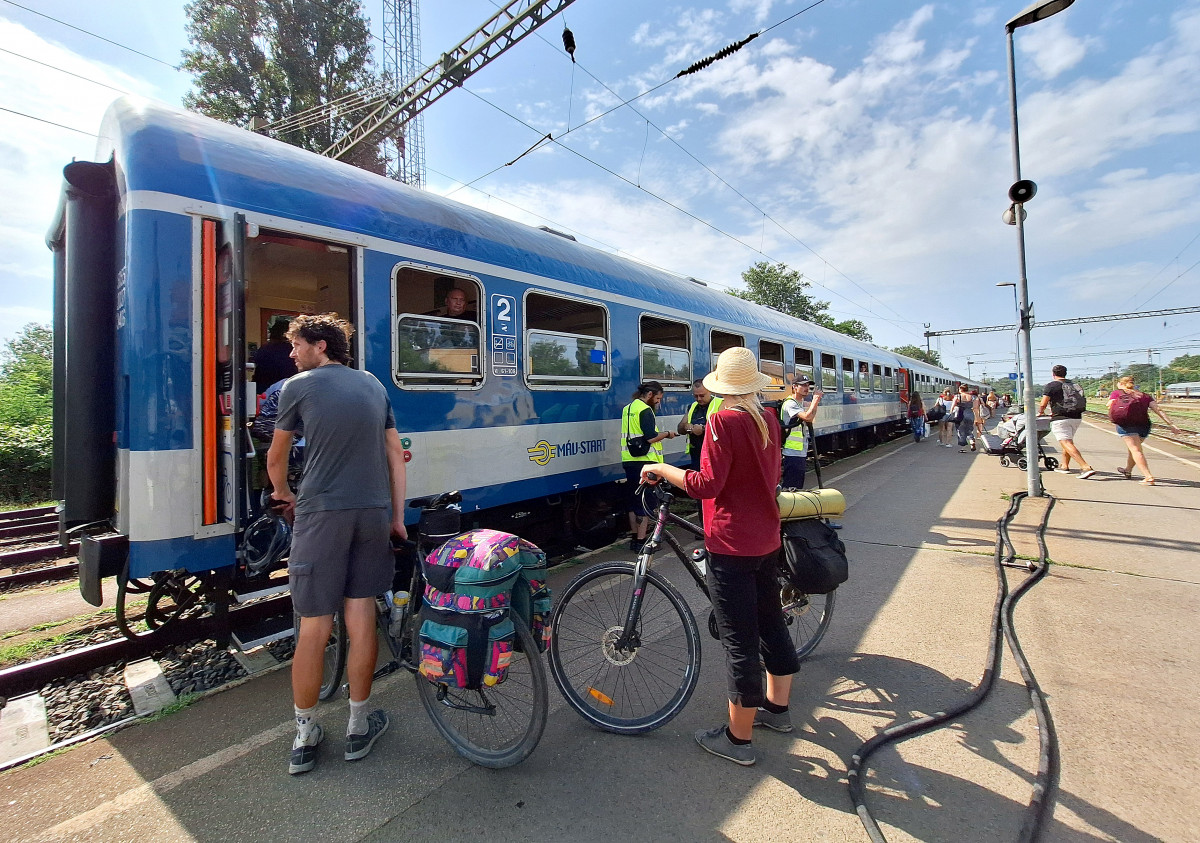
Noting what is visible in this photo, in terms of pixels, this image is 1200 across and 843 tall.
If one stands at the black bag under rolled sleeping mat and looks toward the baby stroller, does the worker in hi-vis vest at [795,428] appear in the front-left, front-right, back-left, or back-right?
front-left

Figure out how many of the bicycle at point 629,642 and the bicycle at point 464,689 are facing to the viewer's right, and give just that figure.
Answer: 0

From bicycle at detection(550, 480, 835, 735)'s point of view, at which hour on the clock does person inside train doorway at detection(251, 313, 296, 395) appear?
The person inside train doorway is roughly at 2 o'clock from the bicycle.

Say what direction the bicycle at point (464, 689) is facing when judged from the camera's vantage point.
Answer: facing away from the viewer and to the left of the viewer

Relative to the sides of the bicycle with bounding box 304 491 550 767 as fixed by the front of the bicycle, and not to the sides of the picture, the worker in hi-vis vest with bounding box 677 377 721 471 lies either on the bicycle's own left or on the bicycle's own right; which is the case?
on the bicycle's own right

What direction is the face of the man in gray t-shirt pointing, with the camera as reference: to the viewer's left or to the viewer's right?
to the viewer's left

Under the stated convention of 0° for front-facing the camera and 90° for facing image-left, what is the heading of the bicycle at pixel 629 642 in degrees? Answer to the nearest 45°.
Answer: approximately 45°

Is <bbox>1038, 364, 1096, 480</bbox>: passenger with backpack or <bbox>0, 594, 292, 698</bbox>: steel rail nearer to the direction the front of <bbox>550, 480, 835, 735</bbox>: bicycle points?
the steel rail

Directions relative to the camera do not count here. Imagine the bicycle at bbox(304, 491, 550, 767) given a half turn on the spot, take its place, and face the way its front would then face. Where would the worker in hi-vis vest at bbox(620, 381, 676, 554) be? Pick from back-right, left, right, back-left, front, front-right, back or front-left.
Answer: left

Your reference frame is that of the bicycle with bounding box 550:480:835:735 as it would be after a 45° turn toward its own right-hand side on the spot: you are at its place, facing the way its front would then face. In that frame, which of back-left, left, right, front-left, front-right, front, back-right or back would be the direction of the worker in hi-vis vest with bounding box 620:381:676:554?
right

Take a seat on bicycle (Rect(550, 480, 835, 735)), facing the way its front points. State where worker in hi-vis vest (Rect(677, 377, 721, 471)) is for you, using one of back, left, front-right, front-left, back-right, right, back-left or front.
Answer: back-right

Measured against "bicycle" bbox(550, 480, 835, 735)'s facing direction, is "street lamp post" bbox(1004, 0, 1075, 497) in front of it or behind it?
behind

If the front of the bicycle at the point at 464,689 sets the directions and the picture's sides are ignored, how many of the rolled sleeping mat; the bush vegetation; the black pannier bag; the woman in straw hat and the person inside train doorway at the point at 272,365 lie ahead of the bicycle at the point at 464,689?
2
